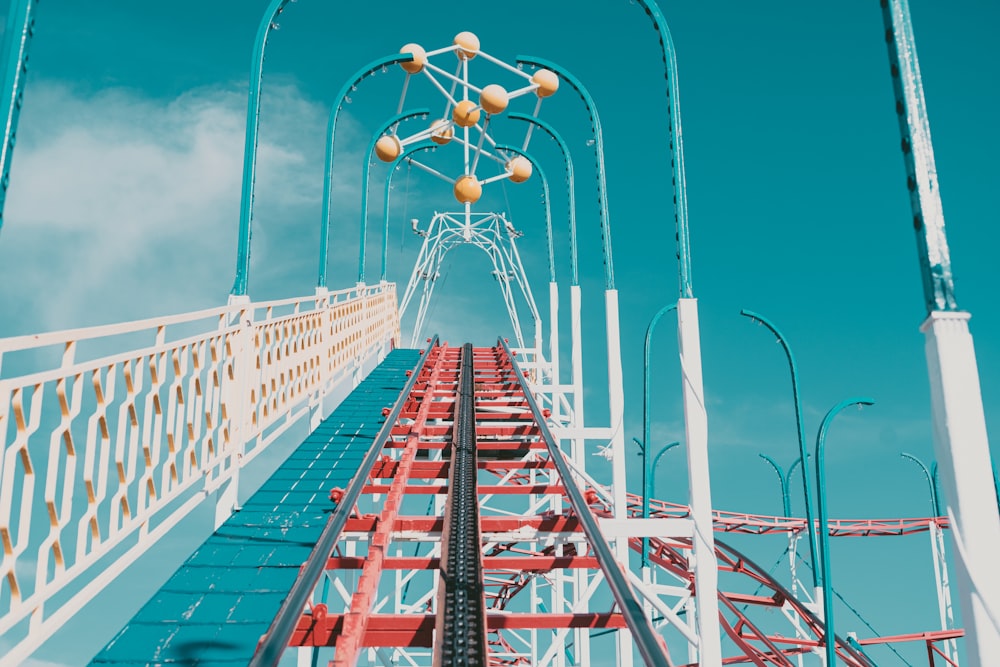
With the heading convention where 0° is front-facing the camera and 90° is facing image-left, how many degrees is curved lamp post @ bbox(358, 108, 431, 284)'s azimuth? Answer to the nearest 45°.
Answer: approximately 270°

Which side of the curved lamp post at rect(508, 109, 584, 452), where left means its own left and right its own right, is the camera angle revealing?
left

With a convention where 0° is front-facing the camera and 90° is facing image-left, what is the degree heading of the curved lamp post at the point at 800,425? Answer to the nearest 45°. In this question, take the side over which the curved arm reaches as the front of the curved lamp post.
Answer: approximately 90°

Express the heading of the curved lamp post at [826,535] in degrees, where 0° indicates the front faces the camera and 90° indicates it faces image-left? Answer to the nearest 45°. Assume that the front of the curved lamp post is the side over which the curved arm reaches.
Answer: approximately 270°

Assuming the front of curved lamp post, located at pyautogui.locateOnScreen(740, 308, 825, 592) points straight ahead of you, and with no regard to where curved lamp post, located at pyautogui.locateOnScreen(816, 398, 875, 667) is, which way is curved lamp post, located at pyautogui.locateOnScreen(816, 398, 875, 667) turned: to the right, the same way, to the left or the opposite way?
the opposite way

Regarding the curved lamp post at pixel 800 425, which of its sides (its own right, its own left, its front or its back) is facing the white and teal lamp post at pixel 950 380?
left

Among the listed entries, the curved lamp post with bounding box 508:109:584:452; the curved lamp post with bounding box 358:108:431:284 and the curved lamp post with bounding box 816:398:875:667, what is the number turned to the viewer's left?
1

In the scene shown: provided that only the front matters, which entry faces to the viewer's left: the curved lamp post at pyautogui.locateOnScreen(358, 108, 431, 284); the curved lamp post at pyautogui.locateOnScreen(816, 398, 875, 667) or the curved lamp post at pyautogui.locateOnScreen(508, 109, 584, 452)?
the curved lamp post at pyautogui.locateOnScreen(508, 109, 584, 452)

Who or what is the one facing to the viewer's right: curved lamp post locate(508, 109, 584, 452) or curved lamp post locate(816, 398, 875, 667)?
curved lamp post locate(816, 398, 875, 667)

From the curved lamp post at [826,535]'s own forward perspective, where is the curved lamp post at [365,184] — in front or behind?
behind
